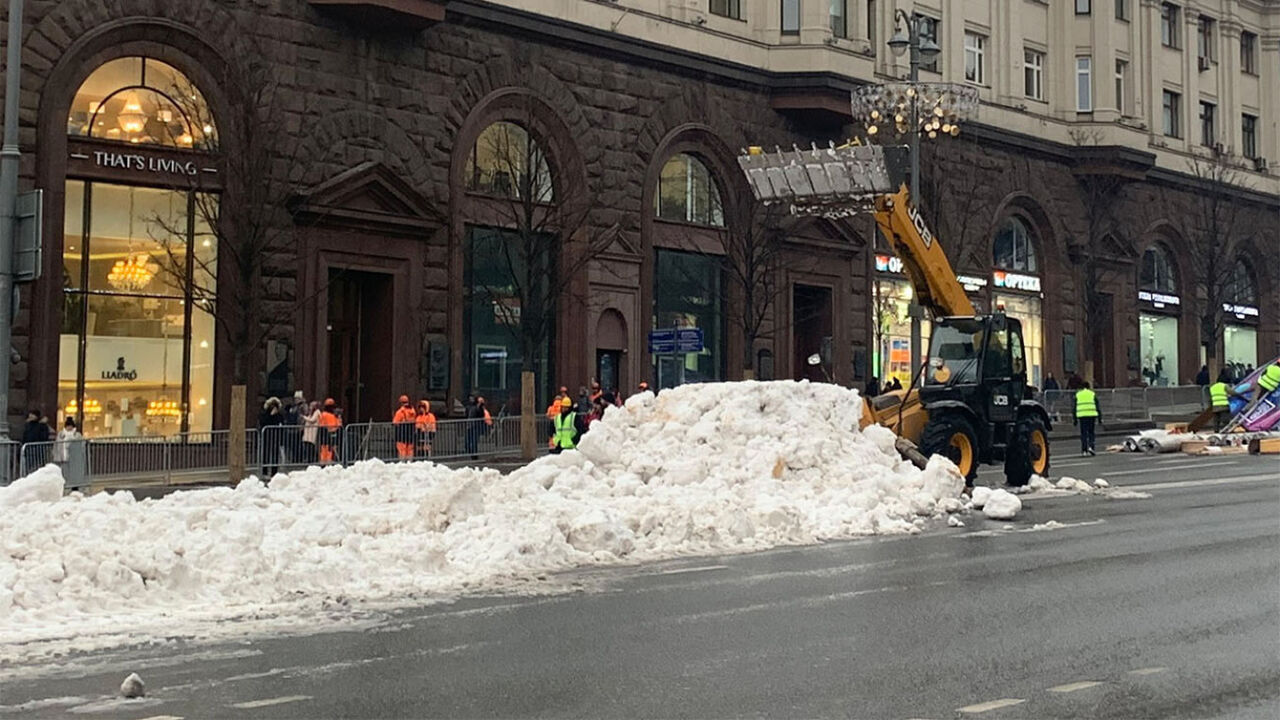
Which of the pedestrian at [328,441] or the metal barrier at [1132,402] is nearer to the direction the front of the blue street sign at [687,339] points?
the pedestrian

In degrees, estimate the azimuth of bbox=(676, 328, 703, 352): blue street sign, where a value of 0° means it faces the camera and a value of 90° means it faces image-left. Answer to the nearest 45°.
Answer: approximately 0°

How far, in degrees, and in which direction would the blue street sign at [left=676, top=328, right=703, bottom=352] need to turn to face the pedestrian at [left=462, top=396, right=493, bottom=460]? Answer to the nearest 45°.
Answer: approximately 45° to its right

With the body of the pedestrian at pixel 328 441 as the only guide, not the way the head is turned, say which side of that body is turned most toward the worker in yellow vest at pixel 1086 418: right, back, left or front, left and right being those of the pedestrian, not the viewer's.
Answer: left

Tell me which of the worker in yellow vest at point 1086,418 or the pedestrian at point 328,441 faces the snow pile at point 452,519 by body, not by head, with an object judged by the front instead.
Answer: the pedestrian

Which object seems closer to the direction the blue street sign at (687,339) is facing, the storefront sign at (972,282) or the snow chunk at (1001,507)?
the snow chunk
